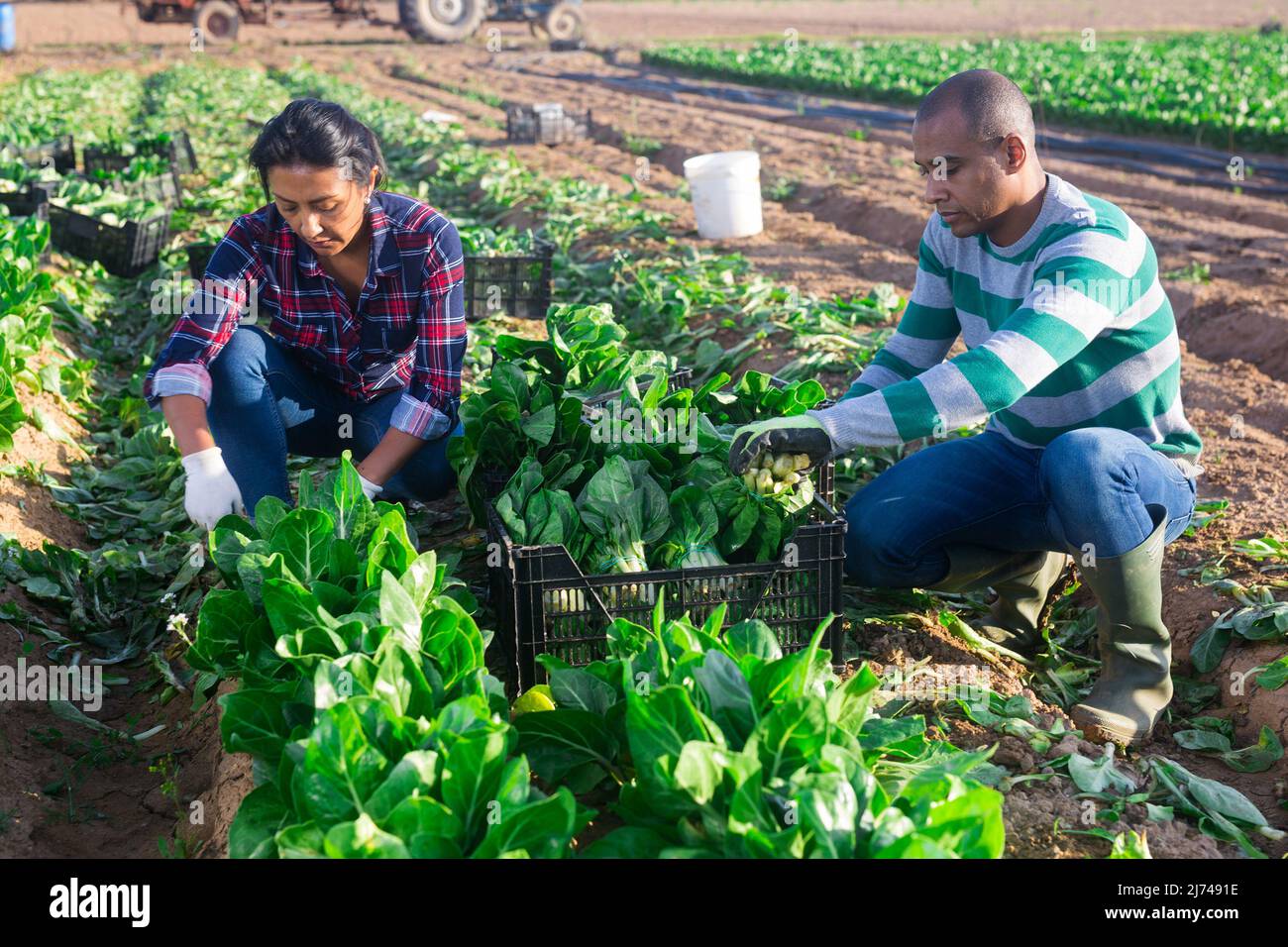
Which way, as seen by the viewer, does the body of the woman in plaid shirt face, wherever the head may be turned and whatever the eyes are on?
toward the camera

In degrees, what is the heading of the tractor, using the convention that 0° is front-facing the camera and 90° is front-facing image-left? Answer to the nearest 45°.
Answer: approximately 270°

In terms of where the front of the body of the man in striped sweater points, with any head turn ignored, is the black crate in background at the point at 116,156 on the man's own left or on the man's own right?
on the man's own right

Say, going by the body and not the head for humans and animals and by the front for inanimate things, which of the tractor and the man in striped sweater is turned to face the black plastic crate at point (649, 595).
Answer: the man in striped sweater

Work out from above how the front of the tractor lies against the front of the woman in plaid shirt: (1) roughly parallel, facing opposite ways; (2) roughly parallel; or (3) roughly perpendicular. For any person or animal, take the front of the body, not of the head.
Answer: roughly perpendicular

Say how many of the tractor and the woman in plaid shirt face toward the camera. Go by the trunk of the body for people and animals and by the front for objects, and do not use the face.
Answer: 1

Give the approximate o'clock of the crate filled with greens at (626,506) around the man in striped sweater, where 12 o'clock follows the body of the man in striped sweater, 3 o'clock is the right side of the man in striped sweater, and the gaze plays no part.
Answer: The crate filled with greens is roughly at 1 o'clock from the man in striped sweater.

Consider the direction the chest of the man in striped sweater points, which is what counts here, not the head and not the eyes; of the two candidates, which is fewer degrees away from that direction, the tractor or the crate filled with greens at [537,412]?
the crate filled with greens

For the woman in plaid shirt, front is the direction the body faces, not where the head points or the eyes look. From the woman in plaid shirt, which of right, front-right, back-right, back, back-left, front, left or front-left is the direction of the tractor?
back

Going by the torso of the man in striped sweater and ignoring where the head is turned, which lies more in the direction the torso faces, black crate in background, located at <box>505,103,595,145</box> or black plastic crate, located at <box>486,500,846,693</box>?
the black plastic crate

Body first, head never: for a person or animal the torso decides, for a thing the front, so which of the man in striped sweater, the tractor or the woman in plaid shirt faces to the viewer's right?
the tractor

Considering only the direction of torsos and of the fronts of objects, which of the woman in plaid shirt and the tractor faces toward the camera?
the woman in plaid shirt
